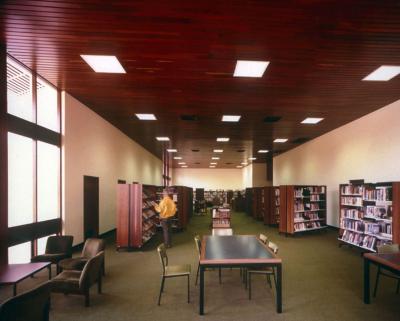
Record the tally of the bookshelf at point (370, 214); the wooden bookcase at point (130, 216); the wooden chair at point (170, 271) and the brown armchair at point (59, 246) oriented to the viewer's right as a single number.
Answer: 2

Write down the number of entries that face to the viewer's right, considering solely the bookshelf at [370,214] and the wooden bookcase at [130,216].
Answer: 1

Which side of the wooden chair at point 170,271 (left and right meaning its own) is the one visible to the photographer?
right

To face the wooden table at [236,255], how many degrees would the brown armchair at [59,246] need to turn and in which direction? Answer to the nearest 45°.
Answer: approximately 90° to its left

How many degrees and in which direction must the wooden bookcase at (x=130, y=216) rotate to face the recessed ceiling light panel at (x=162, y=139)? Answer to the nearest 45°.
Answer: approximately 90° to its left

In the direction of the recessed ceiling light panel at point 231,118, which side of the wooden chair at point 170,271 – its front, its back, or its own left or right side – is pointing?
left

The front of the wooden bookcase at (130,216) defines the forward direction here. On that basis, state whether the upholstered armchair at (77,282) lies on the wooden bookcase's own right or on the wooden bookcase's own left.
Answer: on the wooden bookcase's own right

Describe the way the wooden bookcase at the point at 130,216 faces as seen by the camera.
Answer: facing to the right of the viewer
